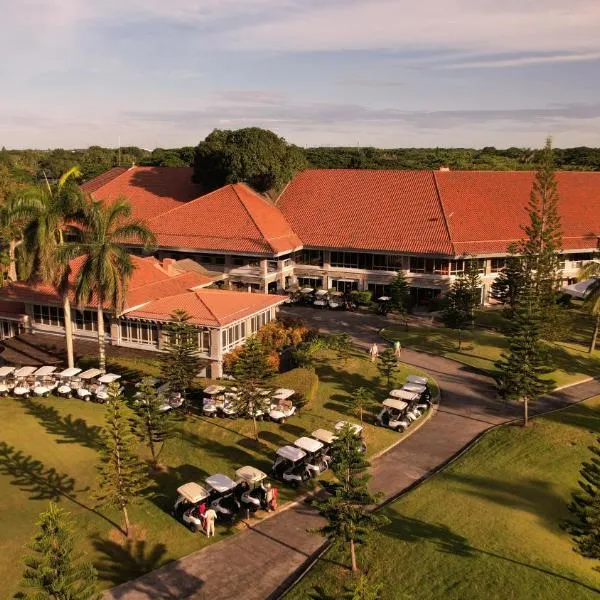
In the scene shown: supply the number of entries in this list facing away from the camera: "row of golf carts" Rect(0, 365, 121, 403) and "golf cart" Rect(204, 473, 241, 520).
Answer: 0

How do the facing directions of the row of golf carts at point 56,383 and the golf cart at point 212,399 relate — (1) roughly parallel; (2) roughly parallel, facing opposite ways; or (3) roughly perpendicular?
roughly parallel

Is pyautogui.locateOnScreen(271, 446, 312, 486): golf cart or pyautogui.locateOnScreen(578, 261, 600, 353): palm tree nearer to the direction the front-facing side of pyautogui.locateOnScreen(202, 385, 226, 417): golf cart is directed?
the golf cart

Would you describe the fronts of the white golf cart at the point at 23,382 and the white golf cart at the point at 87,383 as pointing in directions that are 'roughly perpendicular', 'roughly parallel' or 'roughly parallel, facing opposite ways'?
roughly parallel

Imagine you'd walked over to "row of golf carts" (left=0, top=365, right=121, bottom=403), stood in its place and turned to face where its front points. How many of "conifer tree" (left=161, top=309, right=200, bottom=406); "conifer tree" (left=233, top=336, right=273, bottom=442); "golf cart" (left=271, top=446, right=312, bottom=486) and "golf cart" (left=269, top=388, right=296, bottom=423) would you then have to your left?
4

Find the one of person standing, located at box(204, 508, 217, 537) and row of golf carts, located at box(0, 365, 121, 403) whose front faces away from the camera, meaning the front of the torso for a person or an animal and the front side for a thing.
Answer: the person standing

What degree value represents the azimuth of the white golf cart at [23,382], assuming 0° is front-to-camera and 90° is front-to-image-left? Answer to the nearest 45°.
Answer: approximately 45°

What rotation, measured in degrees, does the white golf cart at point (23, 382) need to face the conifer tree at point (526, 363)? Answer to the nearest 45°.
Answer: approximately 90° to its left

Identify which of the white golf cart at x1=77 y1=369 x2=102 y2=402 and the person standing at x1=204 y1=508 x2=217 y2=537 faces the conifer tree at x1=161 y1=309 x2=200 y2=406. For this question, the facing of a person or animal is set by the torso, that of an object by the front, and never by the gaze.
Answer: the person standing

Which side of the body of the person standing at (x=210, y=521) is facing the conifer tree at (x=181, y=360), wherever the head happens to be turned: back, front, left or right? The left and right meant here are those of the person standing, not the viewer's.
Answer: front

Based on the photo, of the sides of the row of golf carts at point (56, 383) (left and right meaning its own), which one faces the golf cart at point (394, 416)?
left

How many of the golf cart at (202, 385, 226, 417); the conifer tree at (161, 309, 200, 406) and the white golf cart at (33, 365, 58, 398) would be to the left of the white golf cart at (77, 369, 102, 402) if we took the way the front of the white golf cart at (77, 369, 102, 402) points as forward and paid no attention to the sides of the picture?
2

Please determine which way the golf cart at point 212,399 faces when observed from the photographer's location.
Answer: facing the viewer and to the left of the viewer
